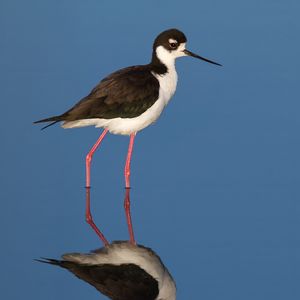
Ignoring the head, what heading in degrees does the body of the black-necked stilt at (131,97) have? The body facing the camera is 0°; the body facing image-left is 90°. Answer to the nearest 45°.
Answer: approximately 270°
